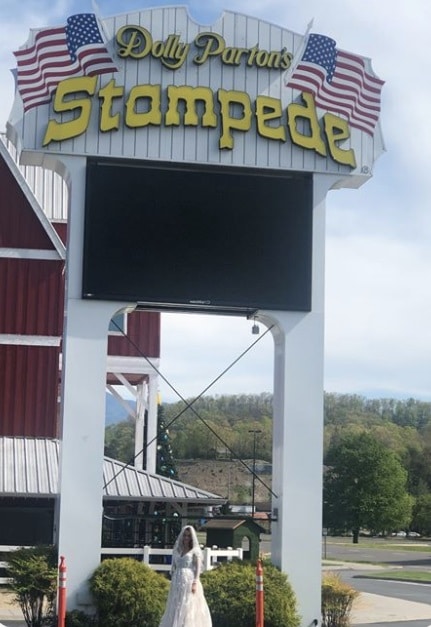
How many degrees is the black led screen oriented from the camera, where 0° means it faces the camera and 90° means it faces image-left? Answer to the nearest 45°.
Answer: approximately 0°

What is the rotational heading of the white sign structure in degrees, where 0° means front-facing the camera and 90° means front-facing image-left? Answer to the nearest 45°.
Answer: approximately 0°
